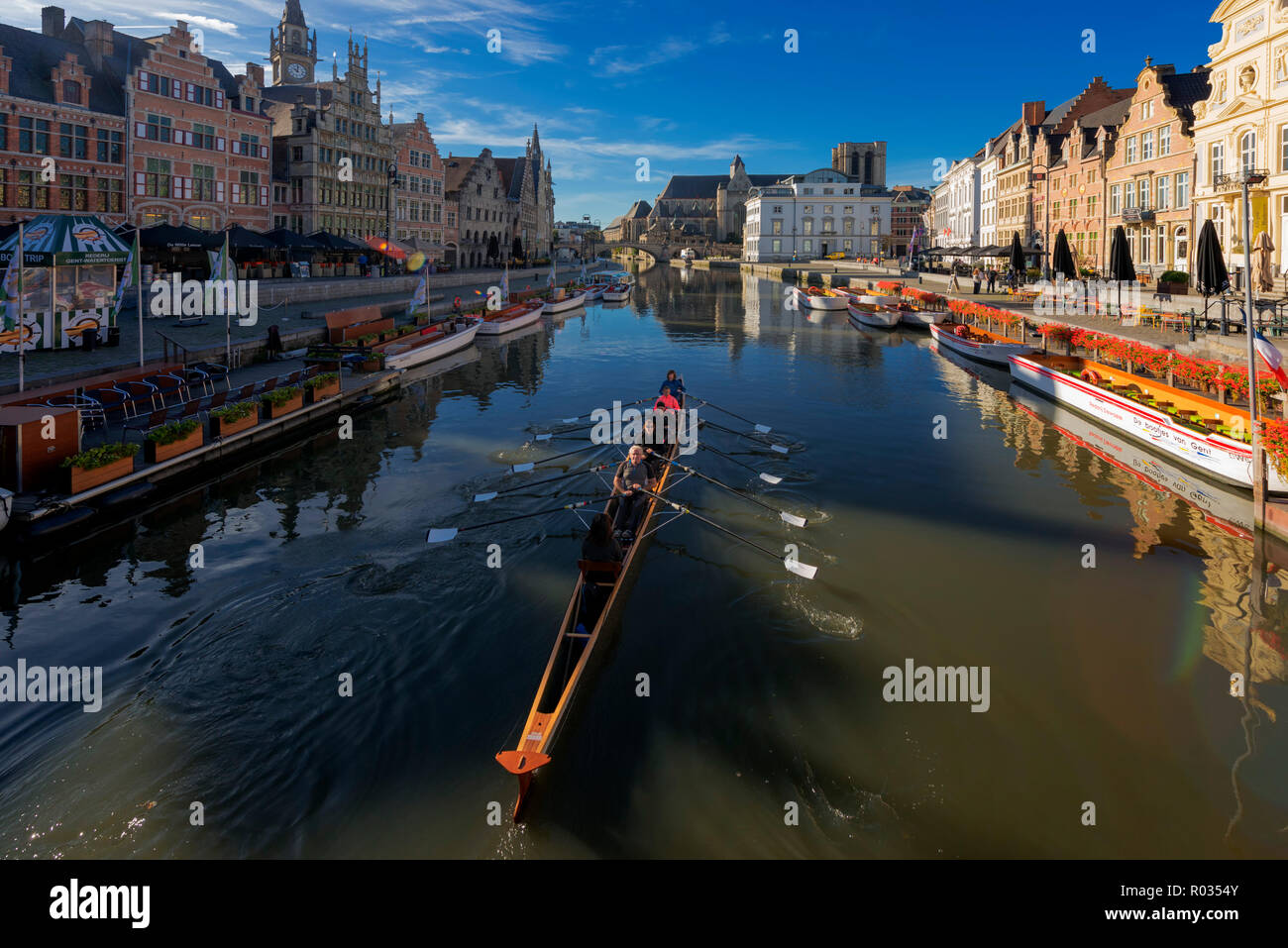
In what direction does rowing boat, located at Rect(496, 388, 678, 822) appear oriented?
away from the camera

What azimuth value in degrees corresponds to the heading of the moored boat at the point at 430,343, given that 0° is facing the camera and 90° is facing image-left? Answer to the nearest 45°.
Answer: approximately 225°

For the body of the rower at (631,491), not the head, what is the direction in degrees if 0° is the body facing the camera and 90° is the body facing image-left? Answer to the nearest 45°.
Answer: approximately 0°

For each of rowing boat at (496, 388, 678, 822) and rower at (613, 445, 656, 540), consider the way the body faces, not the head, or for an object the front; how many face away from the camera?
1

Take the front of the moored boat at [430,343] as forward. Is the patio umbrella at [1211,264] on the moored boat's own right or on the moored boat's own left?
on the moored boat's own right

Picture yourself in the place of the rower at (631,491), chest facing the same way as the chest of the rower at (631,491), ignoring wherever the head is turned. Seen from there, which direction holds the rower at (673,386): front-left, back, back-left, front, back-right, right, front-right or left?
back

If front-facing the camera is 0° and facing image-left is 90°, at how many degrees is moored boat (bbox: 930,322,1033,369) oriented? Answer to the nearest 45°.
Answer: approximately 135°

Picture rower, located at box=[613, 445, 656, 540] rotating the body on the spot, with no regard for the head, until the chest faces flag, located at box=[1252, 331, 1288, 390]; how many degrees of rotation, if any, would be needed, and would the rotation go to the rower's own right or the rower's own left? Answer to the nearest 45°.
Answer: approximately 90° to the rower's own left
